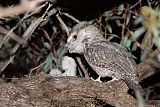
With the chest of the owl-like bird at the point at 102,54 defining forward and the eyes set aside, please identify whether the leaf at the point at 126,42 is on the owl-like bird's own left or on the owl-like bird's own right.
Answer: on the owl-like bird's own right

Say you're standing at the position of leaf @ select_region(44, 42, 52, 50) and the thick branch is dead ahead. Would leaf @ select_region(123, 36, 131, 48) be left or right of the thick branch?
left

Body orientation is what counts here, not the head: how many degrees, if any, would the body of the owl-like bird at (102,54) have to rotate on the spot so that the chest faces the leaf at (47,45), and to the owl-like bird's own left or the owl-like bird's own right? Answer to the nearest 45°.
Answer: approximately 45° to the owl-like bird's own right

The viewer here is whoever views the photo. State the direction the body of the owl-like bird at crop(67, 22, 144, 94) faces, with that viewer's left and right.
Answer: facing to the left of the viewer
